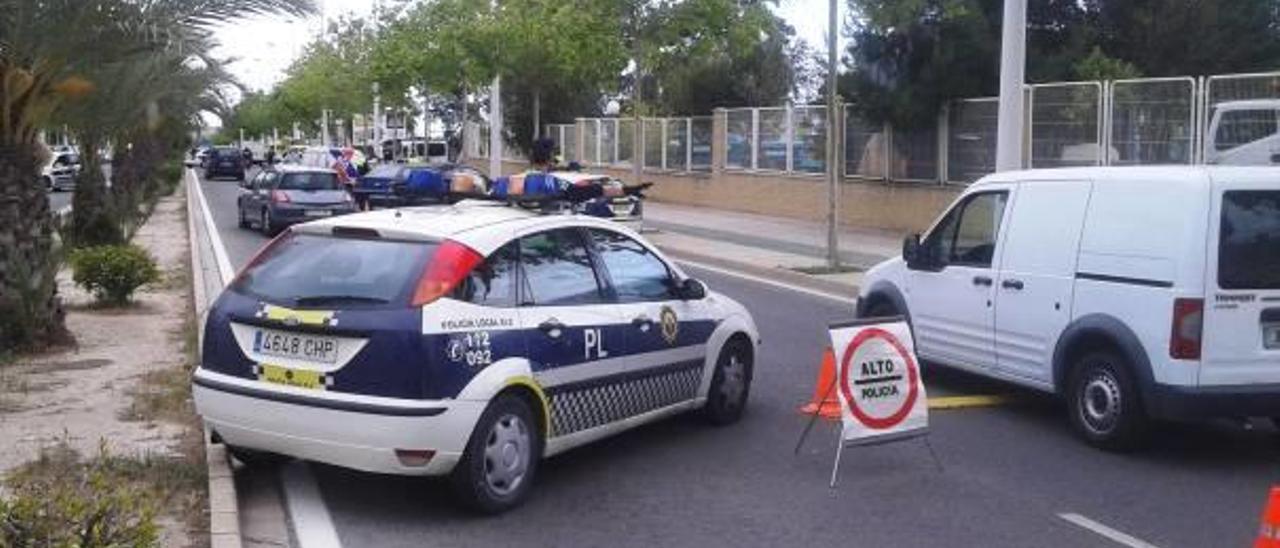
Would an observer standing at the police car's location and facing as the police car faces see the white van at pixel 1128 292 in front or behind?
in front

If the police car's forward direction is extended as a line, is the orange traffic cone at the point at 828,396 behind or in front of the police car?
in front

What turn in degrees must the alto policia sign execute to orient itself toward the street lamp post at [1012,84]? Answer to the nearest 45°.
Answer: approximately 180°

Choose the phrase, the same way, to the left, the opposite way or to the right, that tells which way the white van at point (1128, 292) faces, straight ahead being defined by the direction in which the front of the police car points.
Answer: to the left

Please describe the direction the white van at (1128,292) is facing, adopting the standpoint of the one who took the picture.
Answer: facing away from the viewer and to the left of the viewer

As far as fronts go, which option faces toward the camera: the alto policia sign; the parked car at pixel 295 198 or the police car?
the alto policia sign

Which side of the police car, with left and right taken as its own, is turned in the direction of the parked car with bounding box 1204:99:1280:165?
front

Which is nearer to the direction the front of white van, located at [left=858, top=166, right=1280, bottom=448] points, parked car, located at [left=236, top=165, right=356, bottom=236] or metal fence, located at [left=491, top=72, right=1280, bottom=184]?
the parked car

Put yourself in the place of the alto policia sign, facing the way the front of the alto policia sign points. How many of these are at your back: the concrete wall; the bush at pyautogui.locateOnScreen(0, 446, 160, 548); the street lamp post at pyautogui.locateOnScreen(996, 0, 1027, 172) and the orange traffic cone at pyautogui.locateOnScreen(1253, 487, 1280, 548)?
2

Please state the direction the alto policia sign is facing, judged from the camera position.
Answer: facing the viewer

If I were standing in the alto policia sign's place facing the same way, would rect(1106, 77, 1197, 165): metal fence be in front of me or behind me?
behind

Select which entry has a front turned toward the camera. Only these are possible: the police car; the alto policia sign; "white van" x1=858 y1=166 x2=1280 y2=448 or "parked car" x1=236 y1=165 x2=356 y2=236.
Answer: the alto policia sign

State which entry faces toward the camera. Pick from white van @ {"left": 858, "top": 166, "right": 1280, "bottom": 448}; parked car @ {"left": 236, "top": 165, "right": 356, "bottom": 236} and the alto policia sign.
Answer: the alto policia sign

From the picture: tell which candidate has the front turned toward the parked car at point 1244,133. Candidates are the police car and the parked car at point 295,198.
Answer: the police car

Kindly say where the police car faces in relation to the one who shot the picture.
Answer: facing away from the viewer and to the right of the viewer

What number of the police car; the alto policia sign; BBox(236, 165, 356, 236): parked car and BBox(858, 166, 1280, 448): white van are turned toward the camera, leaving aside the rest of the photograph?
1

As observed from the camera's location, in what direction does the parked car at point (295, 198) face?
facing away from the viewer and to the left of the viewer
